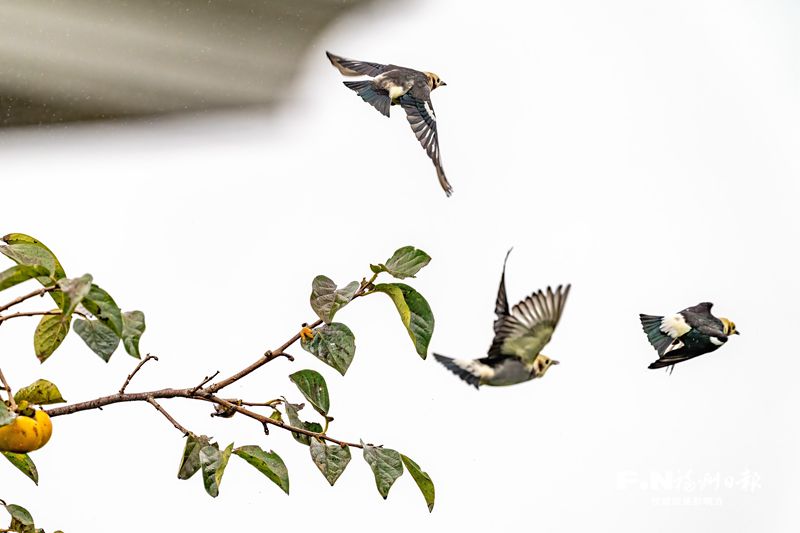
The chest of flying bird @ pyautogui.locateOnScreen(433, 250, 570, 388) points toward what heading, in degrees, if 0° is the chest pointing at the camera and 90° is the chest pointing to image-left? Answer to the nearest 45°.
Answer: approximately 270°

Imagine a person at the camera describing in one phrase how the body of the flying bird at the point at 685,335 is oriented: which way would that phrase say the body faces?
to the viewer's right

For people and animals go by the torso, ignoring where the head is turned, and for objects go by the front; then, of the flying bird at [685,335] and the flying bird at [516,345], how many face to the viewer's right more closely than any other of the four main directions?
2
